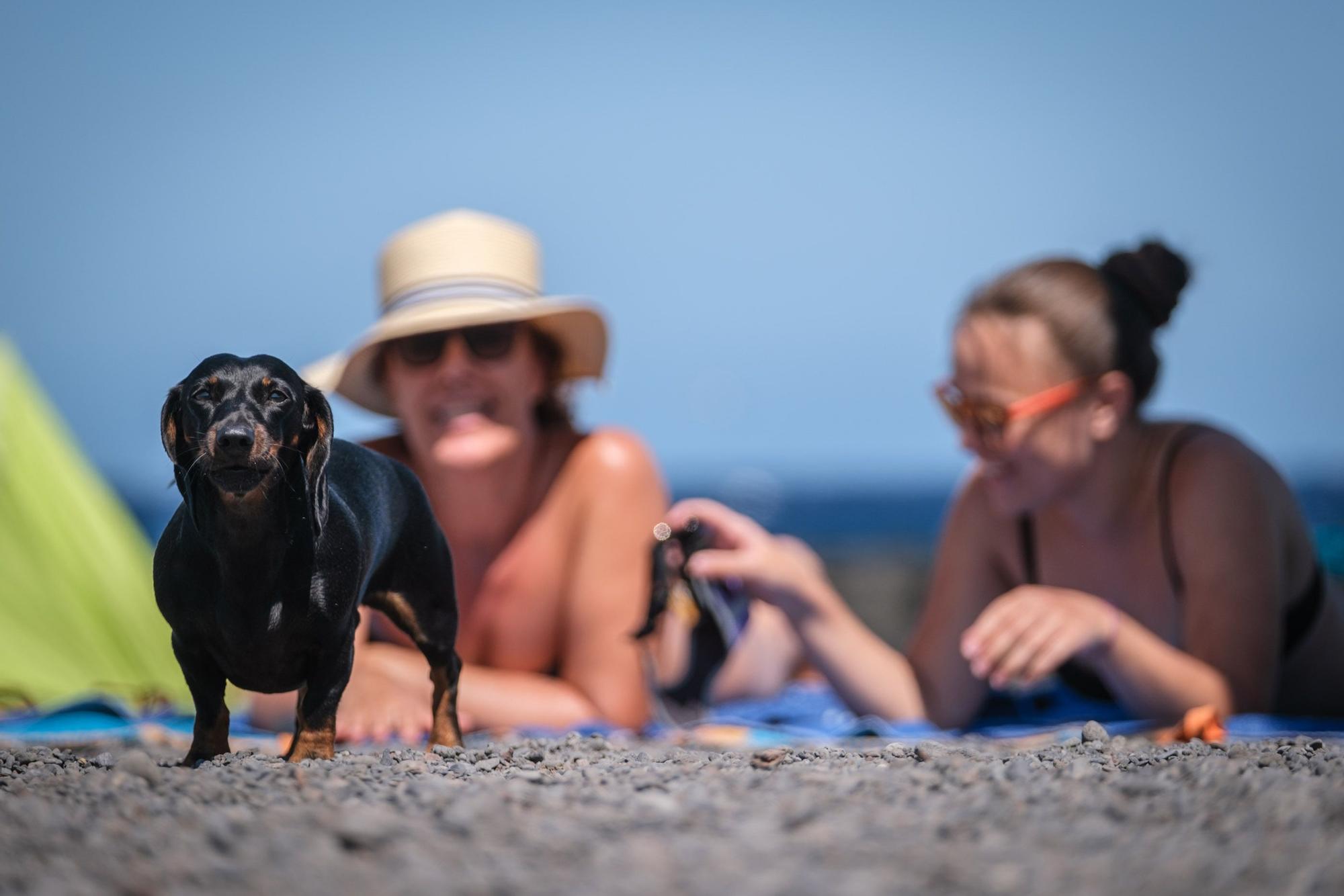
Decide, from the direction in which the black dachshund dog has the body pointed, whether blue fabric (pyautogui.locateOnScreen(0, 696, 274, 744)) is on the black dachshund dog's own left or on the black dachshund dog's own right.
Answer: on the black dachshund dog's own right

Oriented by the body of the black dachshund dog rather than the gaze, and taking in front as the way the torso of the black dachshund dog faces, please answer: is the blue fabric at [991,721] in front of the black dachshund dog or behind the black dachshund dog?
behind

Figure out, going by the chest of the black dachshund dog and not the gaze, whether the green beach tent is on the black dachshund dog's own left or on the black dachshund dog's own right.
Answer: on the black dachshund dog's own right

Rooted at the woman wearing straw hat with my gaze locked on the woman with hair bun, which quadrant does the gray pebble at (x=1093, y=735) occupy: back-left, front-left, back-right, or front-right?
front-right

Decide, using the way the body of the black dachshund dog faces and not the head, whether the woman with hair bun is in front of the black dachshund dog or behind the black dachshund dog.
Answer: behind

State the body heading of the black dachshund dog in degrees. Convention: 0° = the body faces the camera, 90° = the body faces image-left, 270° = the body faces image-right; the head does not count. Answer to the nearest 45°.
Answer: approximately 45°

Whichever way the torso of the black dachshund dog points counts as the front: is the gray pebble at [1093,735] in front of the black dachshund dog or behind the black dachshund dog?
behind

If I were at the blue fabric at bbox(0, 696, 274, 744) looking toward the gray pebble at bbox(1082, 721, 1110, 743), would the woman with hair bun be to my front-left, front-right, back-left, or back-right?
front-left

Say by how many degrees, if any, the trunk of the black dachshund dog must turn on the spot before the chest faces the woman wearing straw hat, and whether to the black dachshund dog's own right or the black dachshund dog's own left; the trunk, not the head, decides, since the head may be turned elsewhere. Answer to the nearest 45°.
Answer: approximately 135° to the black dachshund dog's own right
